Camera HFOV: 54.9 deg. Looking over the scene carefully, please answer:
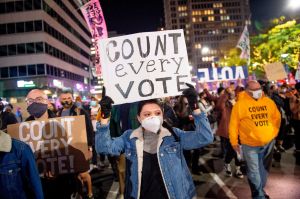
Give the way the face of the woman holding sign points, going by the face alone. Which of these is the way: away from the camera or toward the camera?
toward the camera

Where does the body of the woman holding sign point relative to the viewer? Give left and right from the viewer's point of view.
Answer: facing the viewer
